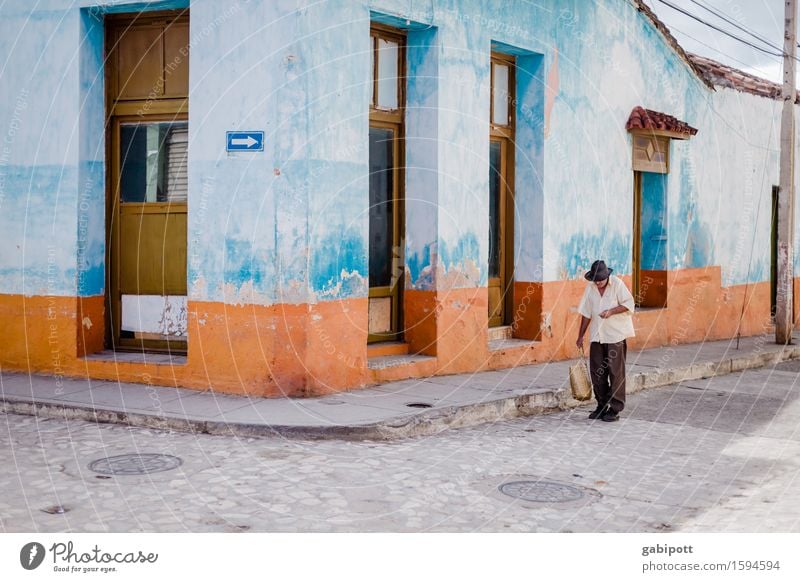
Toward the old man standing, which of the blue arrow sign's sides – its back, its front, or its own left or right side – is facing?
left

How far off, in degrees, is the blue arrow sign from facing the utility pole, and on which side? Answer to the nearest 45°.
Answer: approximately 135° to its left

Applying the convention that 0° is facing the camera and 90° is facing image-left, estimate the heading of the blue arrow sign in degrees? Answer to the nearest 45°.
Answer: approximately 0°

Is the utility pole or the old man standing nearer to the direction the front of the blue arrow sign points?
the old man standing
